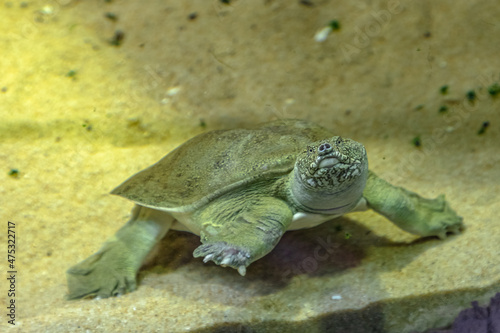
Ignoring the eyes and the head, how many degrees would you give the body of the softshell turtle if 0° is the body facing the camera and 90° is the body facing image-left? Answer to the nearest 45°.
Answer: approximately 315°
